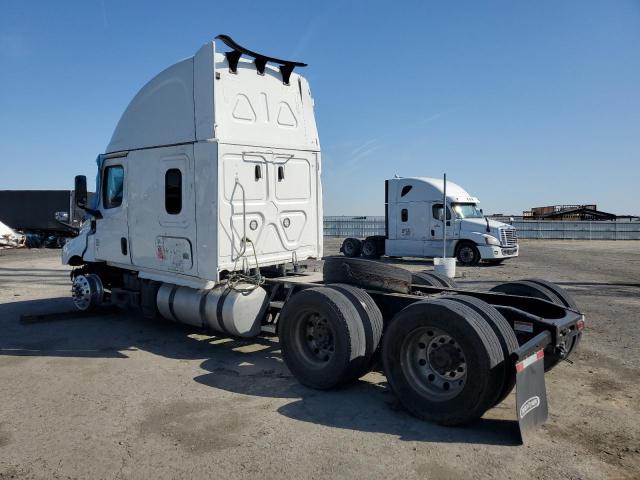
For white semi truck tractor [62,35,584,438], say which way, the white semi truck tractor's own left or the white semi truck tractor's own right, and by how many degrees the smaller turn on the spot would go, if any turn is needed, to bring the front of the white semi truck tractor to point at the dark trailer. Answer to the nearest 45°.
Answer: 0° — it already faces it

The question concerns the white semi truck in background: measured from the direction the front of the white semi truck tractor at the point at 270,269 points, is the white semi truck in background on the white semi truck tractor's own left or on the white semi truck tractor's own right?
on the white semi truck tractor's own right

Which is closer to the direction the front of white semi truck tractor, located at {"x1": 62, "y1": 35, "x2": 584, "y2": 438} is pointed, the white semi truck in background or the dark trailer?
the dark trailer

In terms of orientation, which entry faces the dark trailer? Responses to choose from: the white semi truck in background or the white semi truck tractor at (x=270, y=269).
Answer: the white semi truck tractor

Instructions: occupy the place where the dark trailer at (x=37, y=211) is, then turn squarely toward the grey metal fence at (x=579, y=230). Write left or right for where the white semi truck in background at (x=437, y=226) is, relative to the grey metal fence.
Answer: right

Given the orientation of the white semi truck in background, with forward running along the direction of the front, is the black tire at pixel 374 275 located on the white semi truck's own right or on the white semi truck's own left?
on the white semi truck's own right

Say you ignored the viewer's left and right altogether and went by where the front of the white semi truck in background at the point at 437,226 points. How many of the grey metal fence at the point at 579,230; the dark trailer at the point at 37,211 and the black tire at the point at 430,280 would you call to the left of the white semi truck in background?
1

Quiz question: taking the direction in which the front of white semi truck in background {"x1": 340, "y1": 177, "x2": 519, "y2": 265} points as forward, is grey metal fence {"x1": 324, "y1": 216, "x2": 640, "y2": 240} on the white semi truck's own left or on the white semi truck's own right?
on the white semi truck's own left

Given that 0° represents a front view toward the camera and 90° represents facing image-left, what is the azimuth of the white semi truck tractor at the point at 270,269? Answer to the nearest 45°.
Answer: approximately 135°

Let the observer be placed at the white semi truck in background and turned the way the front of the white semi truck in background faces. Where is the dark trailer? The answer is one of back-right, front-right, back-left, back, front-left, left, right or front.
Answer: back-right

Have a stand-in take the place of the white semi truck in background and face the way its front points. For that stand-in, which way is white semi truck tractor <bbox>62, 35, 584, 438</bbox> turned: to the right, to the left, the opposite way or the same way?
the opposite way
